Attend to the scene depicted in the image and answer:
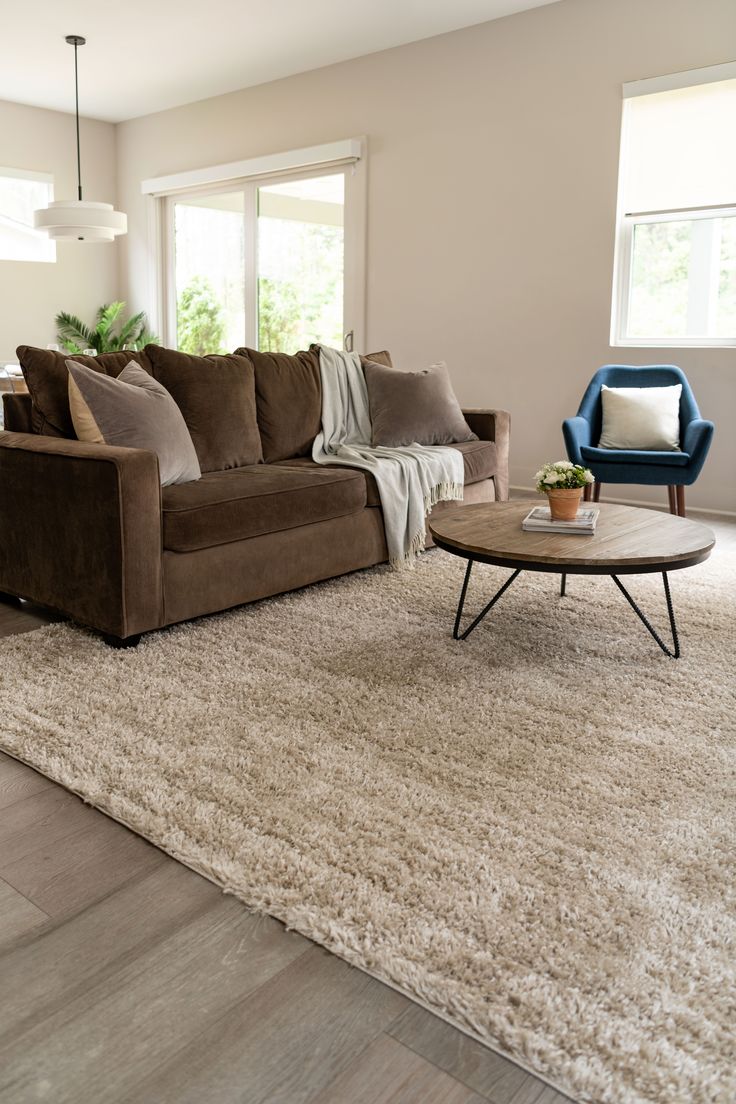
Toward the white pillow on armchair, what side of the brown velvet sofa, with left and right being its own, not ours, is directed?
left

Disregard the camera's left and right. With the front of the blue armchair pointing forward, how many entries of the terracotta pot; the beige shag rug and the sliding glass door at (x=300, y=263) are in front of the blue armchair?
2

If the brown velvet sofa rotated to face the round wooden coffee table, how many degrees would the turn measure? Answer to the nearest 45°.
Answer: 0° — it already faces it

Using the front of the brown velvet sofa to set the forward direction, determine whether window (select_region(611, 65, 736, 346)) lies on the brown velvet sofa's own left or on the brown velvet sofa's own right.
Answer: on the brown velvet sofa's own left

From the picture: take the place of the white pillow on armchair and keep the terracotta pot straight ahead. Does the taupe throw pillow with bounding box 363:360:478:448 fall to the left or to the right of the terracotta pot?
right

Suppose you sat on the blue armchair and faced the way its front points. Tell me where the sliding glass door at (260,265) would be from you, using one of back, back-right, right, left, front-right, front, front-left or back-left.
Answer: back-right

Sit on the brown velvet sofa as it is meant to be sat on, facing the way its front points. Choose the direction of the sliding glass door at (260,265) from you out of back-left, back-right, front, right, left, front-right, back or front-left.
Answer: back-left

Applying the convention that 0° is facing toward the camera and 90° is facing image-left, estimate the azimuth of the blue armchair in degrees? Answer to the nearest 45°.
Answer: approximately 0°

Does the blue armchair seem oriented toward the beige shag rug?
yes
